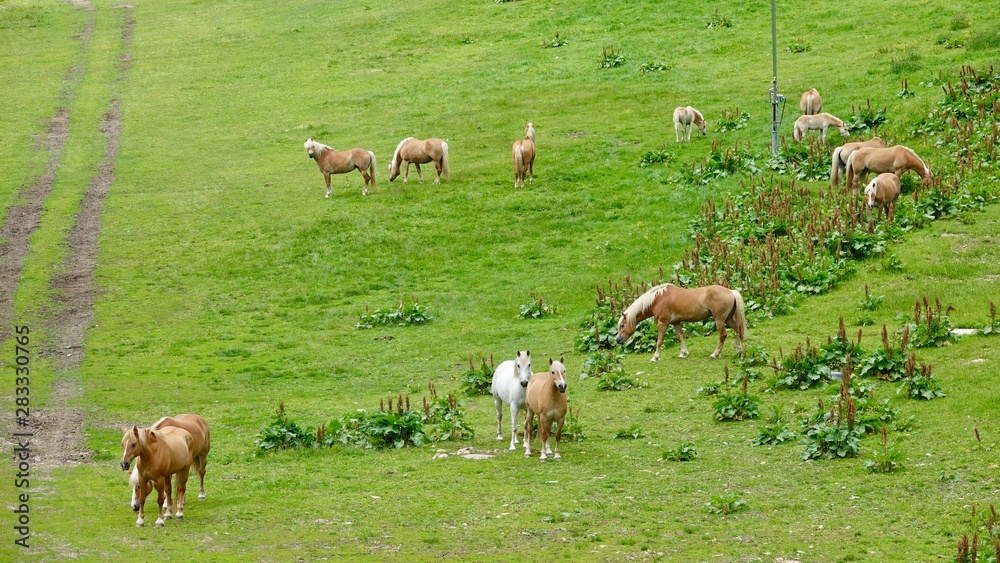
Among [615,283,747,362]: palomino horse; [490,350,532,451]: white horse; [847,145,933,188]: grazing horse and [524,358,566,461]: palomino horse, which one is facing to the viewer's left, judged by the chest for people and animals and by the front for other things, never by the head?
[615,283,747,362]: palomino horse

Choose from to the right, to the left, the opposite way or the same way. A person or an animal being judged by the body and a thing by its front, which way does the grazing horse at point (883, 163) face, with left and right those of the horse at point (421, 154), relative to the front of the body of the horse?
the opposite way

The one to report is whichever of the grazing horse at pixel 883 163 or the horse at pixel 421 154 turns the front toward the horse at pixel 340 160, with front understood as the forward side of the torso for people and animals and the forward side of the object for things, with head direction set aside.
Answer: the horse at pixel 421 154

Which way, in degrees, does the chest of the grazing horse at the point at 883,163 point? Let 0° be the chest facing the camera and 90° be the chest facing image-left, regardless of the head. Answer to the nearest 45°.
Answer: approximately 270°

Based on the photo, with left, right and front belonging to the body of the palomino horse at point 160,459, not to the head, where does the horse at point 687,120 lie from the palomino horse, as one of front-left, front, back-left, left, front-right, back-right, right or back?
back

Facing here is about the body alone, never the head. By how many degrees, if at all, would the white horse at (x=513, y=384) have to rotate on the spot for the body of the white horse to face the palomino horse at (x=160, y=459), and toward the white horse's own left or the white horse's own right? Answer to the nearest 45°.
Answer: approximately 90° to the white horse's own right

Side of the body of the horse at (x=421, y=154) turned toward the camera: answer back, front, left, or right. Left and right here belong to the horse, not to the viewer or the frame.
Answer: left

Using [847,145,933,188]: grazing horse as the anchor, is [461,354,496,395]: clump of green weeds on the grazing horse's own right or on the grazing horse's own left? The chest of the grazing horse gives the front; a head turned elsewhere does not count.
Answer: on the grazing horse's own right

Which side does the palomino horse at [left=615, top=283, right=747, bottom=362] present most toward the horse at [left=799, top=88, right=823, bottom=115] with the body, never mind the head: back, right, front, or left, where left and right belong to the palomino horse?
right

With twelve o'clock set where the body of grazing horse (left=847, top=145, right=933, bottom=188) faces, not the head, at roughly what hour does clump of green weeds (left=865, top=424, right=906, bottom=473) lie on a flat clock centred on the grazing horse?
The clump of green weeds is roughly at 3 o'clock from the grazing horse.

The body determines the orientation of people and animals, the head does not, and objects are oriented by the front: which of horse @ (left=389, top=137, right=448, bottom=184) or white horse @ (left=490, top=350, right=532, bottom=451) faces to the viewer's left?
the horse

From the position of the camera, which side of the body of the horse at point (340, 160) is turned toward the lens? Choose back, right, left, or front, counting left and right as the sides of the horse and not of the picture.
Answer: left

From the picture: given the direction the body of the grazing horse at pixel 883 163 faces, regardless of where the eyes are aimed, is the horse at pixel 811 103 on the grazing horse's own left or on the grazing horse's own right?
on the grazing horse's own left

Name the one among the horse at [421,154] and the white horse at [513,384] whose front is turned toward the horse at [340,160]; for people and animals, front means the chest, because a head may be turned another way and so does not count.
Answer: the horse at [421,154]

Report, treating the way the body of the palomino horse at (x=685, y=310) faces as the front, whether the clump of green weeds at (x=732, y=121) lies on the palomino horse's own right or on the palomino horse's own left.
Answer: on the palomino horse's own right
